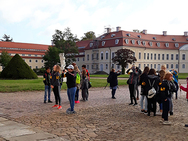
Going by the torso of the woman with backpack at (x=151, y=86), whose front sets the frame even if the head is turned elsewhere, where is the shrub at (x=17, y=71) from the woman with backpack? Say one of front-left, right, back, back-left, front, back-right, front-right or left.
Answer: front-left

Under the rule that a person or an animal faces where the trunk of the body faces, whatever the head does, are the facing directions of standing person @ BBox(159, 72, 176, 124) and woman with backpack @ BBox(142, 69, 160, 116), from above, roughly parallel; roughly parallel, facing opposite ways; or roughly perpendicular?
roughly perpendicular

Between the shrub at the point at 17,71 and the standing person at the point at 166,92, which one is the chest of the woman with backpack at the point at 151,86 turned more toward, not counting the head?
the shrub

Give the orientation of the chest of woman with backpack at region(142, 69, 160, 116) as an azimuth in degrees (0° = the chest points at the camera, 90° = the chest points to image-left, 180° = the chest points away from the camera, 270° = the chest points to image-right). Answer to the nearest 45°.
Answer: approximately 180°

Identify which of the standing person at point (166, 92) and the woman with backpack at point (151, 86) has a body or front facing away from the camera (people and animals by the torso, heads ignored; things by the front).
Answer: the woman with backpack
